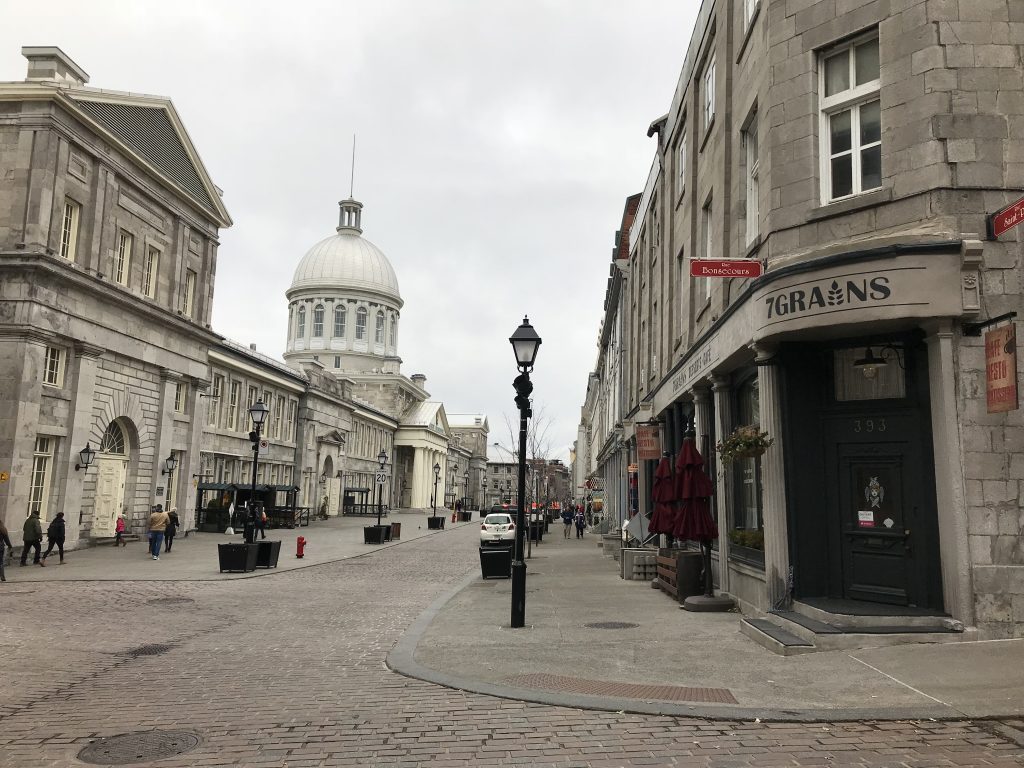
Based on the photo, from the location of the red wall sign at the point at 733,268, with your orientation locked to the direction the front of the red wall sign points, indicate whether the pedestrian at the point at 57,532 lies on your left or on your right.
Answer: on your right

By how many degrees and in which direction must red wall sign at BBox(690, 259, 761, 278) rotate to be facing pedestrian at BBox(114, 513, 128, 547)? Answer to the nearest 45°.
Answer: approximately 135° to its right

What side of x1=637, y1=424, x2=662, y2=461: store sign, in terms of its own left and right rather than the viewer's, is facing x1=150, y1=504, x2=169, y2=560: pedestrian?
right

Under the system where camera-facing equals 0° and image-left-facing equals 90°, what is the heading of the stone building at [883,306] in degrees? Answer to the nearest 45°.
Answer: approximately 45°

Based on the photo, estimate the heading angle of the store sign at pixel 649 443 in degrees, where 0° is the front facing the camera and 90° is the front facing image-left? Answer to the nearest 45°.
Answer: approximately 0°
